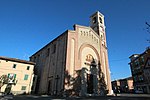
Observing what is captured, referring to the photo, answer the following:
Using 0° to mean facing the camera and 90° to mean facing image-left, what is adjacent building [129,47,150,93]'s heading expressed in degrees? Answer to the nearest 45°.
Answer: approximately 45°

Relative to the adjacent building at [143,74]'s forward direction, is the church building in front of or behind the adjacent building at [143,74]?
in front

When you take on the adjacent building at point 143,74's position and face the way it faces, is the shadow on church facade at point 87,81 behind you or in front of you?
in front

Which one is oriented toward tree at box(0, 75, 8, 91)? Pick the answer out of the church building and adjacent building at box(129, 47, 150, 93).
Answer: the adjacent building

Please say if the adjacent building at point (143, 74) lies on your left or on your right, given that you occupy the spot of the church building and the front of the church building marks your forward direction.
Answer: on your left

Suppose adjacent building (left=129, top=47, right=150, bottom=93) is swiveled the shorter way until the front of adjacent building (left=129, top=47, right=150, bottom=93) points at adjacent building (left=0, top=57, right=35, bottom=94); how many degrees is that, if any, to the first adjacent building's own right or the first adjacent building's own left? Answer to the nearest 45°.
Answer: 0° — it already faces it

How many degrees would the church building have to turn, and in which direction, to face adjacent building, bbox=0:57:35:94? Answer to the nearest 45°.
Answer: approximately 135° to its right

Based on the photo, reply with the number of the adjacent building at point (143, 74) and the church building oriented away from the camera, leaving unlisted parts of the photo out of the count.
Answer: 0

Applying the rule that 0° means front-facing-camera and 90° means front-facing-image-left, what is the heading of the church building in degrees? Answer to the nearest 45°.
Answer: approximately 315°

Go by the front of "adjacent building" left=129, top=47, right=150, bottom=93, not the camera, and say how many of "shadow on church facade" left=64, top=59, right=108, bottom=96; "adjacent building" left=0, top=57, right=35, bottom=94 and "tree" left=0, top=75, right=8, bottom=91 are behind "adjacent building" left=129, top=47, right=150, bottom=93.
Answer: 0

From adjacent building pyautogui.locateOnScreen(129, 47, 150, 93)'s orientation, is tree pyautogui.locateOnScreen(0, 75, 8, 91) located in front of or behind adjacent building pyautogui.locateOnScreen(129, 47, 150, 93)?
in front
